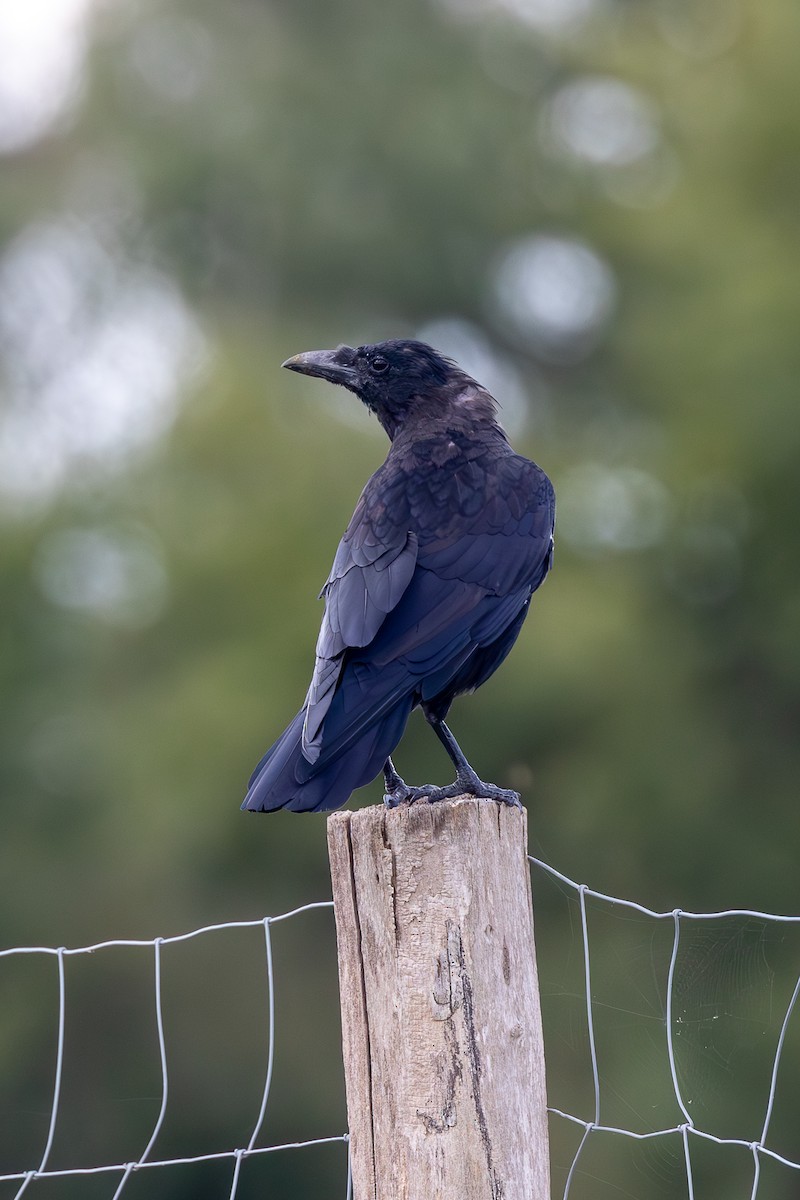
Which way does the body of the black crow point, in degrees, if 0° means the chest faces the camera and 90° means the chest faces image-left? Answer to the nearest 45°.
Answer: approximately 225°
